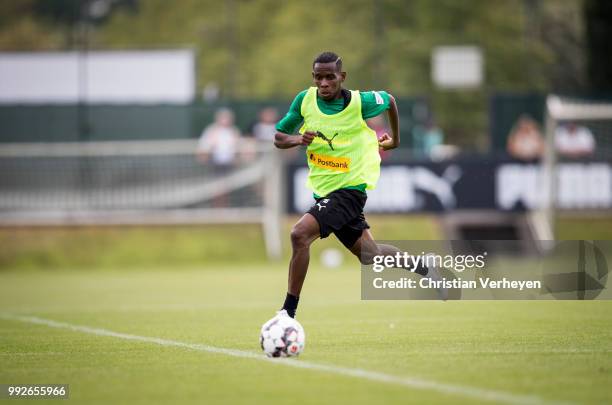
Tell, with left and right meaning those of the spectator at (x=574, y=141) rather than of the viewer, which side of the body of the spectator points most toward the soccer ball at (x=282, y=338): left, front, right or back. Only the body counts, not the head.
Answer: front

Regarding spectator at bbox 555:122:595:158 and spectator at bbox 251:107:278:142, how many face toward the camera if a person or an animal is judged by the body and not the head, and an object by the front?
2

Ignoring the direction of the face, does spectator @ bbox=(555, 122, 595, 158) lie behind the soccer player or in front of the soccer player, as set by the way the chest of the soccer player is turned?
behind

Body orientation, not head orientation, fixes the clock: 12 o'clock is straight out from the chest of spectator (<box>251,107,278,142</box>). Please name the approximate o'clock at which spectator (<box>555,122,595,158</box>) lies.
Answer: spectator (<box>555,122,595,158</box>) is roughly at 10 o'clock from spectator (<box>251,107,278,142</box>).

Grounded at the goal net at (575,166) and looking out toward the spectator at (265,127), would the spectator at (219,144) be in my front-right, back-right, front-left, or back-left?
front-left

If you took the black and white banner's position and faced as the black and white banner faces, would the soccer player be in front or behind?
in front

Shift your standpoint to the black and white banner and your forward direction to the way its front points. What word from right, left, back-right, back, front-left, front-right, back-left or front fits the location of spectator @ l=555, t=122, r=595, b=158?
left

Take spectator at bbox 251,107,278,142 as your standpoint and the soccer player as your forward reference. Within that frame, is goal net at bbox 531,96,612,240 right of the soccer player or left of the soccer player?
left

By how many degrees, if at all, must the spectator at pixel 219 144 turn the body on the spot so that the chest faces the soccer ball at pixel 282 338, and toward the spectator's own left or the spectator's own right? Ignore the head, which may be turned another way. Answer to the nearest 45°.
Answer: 0° — they already face it

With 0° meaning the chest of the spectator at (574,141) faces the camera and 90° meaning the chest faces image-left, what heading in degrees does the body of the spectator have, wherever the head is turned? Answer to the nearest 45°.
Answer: approximately 0°

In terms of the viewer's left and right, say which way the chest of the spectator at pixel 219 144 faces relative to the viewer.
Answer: facing the viewer

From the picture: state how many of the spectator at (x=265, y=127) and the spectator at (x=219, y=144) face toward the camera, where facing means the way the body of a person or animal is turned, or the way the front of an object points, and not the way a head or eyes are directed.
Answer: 2

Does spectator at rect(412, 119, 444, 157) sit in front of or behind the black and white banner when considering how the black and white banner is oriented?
behind

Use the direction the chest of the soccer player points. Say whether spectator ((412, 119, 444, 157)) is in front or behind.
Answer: behind

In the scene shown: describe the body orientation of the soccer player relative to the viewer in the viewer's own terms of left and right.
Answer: facing the viewer and to the left of the viewer

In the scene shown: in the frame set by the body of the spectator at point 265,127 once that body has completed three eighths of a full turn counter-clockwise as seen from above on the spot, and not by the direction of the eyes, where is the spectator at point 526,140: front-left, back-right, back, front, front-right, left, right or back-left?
front-right

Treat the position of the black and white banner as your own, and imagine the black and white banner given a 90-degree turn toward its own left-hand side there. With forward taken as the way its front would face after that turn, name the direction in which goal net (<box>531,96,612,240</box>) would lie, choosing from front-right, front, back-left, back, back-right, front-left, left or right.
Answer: front

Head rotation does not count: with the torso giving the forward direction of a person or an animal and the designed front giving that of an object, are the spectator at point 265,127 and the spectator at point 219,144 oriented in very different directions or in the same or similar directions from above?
same or similar directions

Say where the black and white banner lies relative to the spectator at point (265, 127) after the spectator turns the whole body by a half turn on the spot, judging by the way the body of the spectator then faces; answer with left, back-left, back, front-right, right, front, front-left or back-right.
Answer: back-right
